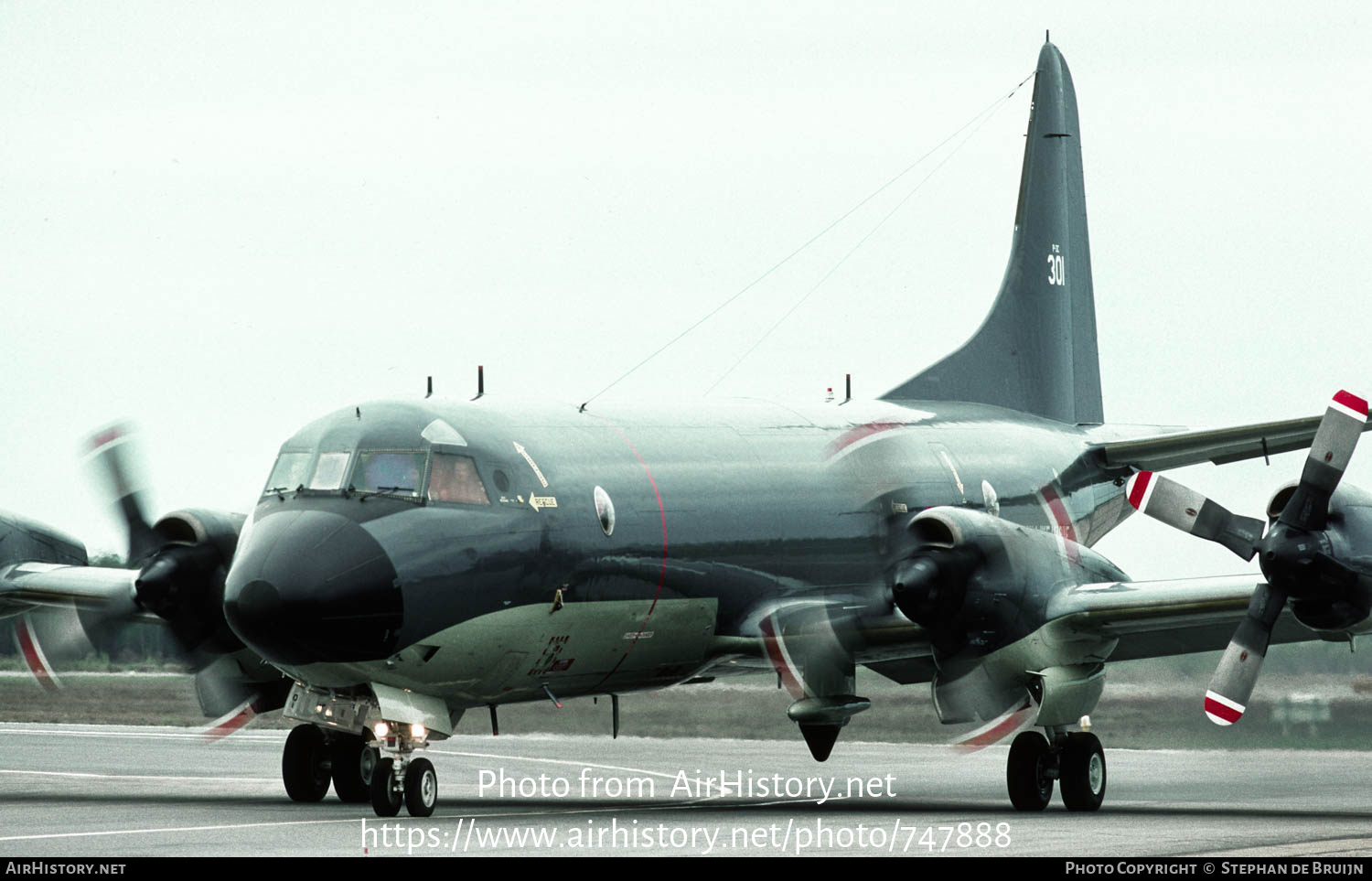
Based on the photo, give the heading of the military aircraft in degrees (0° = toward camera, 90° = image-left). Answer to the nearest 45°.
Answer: approximately 45°
